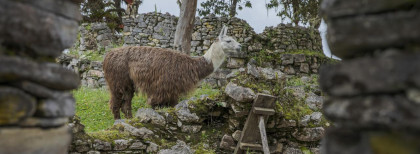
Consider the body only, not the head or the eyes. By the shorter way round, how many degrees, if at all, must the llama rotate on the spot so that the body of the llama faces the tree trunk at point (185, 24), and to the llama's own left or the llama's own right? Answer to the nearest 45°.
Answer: approximately 90° to the llama's own left

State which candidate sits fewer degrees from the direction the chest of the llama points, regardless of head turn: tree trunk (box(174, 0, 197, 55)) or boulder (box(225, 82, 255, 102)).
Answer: the boulder

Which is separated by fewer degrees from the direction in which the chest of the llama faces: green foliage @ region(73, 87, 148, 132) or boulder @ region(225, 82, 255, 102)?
the boulder

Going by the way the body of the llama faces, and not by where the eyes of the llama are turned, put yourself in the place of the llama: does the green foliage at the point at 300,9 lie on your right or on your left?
on your left

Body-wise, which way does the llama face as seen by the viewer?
to the viewer's right

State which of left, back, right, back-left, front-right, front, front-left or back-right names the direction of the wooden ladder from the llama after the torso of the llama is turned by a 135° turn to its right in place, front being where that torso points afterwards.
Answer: left

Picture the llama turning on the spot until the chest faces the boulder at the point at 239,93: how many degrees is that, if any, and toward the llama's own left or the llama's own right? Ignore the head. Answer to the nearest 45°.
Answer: approximately 45° to the llama's own right
